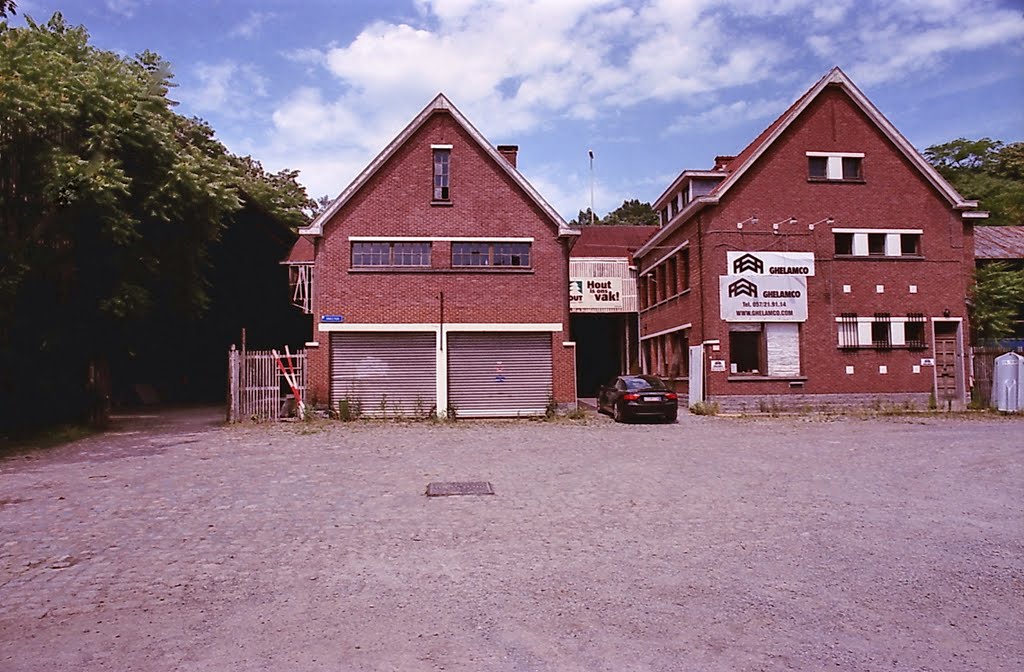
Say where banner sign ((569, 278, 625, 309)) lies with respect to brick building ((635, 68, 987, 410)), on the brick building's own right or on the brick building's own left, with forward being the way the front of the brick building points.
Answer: on the brick building's own right

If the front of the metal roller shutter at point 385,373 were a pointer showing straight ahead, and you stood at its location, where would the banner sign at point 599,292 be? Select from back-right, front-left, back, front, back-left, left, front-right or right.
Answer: back-left

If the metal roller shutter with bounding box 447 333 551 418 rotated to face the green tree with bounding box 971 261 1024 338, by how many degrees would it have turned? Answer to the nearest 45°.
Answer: approximately 90° to its left

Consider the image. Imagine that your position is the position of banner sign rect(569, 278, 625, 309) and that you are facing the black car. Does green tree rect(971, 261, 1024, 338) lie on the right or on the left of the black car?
left

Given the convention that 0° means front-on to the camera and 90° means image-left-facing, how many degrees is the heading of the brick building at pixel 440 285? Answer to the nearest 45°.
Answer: approximately 0°

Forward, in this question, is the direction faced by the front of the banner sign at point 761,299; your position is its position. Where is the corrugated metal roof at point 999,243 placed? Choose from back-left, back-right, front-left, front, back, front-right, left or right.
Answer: back-left

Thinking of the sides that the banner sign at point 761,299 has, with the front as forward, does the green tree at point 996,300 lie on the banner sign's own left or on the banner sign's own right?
on the banner sign's own left

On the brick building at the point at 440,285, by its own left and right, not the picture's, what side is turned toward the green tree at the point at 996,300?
left
